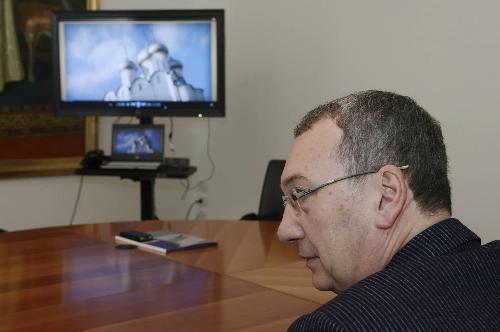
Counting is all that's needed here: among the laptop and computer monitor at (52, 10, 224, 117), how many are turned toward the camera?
2

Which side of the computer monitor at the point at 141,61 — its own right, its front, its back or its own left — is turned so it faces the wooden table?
front

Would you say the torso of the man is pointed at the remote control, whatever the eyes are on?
yes

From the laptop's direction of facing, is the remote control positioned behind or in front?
in front

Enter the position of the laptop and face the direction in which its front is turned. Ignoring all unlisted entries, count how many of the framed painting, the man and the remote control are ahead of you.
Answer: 2

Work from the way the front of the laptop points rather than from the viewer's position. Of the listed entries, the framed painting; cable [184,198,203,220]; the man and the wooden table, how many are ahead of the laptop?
2

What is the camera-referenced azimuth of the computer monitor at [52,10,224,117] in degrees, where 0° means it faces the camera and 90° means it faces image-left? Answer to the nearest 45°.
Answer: approximately 0°

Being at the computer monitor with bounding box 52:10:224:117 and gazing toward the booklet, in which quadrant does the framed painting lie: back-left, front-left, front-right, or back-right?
back-right

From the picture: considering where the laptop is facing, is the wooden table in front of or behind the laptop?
in front

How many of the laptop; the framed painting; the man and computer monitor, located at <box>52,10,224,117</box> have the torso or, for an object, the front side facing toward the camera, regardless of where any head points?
3

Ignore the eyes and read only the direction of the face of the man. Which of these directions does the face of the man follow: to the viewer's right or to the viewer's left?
to the viewer's left

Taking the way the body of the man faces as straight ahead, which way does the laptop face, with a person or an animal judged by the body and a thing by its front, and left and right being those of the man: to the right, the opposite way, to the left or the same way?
the opposite way

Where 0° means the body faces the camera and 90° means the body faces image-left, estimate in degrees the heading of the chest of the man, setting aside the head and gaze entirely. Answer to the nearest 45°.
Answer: approximately 135°

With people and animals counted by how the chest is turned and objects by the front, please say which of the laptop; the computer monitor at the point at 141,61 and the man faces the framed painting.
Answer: the man
